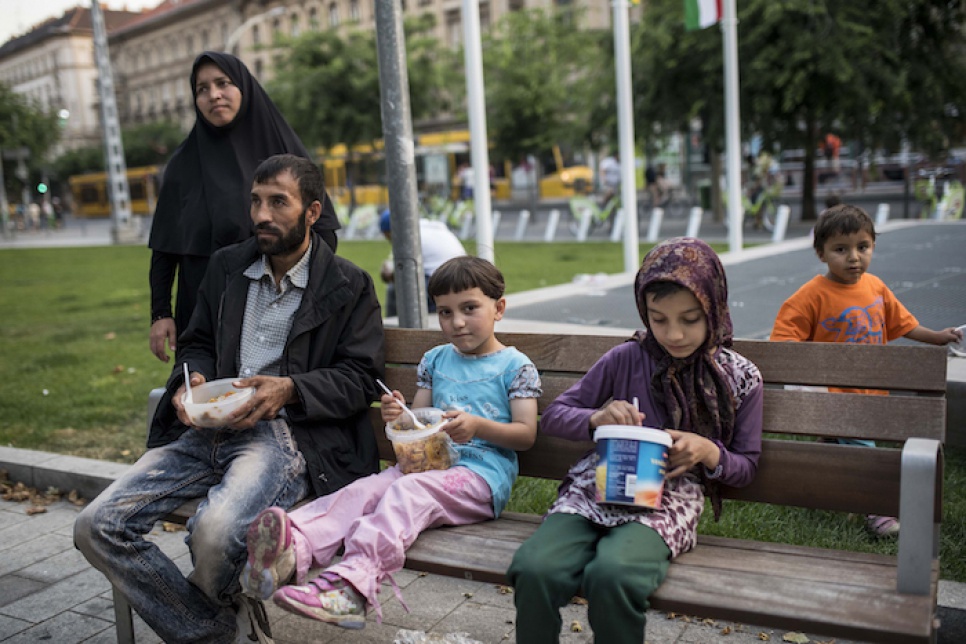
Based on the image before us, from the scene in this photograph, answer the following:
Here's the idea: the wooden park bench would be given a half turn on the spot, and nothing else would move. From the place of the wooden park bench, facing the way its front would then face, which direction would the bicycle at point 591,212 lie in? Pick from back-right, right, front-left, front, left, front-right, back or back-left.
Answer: front-left

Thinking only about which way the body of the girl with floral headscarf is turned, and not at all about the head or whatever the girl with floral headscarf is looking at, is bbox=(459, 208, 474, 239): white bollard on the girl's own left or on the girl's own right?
on the girl's own right

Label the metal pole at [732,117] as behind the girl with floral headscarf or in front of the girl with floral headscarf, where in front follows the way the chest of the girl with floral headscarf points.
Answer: behind

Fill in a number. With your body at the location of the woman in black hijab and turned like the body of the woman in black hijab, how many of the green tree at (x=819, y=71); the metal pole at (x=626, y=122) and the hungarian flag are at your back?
3

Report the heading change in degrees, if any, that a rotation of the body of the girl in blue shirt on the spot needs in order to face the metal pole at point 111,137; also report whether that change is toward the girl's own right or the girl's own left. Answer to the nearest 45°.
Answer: approximately 135° to the girl's own right

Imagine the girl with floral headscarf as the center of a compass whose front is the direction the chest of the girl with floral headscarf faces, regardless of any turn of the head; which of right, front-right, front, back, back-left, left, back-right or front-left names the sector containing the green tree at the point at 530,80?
back-right

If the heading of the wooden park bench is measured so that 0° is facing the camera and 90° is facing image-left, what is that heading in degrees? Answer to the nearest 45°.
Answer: approximately 45°

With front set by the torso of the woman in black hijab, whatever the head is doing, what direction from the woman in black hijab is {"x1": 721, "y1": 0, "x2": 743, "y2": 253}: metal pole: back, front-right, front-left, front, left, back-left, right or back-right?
back

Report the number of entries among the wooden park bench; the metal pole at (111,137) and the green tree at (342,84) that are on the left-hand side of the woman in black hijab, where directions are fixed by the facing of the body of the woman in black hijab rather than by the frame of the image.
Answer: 1
